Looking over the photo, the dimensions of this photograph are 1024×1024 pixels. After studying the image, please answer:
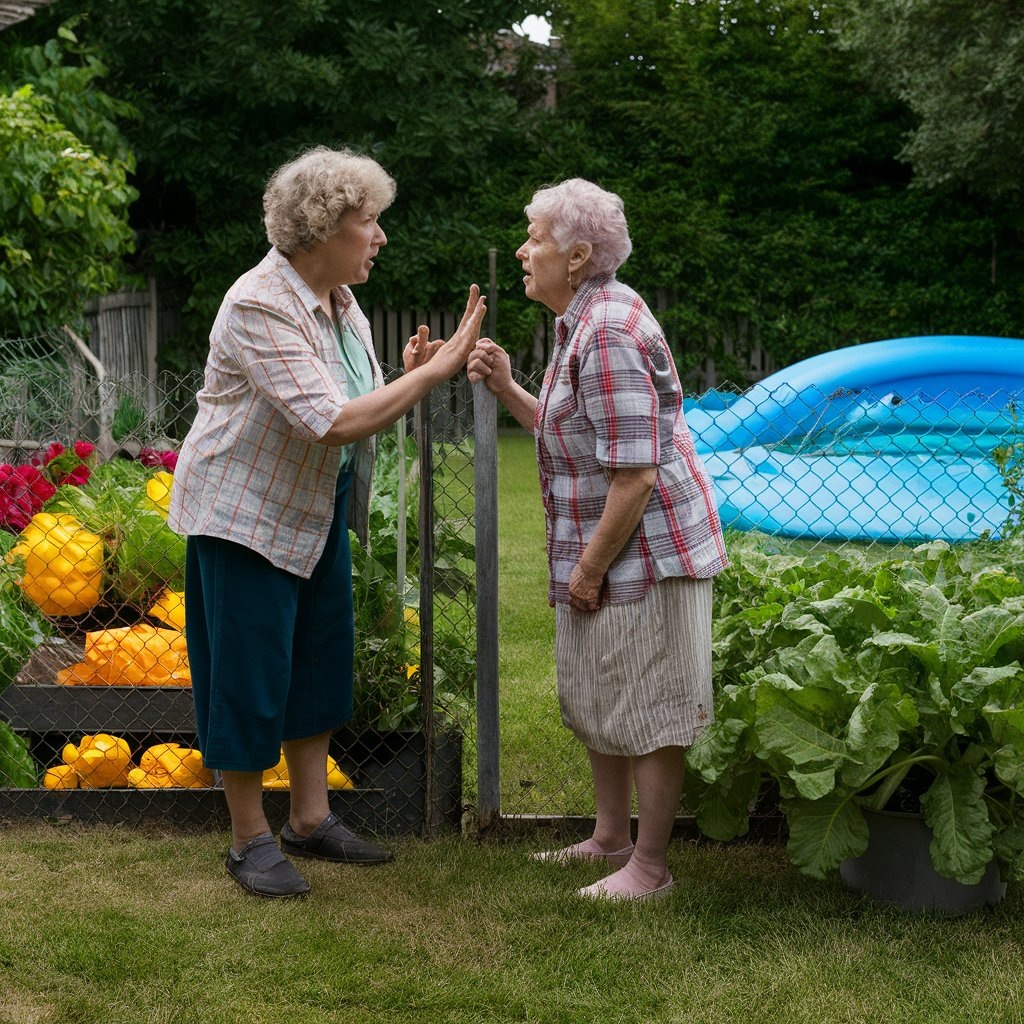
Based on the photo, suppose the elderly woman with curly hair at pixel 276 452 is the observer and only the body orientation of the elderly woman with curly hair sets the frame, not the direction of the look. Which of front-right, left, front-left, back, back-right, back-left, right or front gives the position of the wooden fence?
left

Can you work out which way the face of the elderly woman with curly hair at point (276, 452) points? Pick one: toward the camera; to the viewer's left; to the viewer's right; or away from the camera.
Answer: to the viewer's right

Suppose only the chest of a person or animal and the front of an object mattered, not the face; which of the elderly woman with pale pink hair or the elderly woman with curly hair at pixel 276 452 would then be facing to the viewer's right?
the elderly woman with curly hair

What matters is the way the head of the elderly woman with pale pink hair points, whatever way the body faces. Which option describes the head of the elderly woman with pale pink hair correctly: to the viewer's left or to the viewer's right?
to the viewer's left

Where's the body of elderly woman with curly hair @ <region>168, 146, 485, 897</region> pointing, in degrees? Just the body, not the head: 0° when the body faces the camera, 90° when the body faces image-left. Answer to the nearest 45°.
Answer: approximately 270°

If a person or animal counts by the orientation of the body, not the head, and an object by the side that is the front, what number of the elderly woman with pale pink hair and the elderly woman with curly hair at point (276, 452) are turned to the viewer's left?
1

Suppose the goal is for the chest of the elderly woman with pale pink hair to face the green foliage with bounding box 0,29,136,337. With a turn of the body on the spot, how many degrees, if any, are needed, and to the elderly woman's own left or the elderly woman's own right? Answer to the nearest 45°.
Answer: approximately 45° to the elderly woman's own right

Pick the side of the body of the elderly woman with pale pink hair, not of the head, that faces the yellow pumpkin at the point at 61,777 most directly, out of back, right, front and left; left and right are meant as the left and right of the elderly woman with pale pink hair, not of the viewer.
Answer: front

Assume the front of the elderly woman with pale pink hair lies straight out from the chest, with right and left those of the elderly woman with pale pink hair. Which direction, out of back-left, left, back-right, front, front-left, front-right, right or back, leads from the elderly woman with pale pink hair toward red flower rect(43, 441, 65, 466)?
front-right

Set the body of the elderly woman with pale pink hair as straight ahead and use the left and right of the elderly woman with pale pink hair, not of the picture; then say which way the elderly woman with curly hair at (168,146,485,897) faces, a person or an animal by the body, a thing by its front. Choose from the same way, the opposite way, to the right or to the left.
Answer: the opposite way

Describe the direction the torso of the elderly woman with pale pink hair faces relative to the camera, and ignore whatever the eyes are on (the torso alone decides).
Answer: to the viewer's left

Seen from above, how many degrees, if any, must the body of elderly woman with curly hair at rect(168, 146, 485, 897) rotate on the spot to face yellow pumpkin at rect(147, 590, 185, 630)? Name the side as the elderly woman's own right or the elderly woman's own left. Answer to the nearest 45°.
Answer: approximately 90° to the elderly woman's own left

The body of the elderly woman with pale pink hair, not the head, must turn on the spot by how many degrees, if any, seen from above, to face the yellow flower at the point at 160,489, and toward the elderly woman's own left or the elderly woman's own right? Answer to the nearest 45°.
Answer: approximately 45° to the elderly woman's own right
